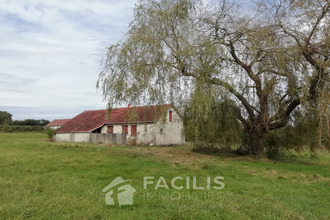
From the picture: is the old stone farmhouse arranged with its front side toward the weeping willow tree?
no

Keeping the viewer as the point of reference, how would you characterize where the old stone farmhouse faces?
facing the viewer and to the left of the viewer
